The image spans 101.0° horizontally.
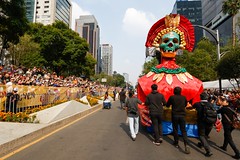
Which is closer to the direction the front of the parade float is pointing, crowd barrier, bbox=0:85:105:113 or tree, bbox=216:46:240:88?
the crowd barrier

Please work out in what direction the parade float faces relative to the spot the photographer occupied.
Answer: facing the viewer
